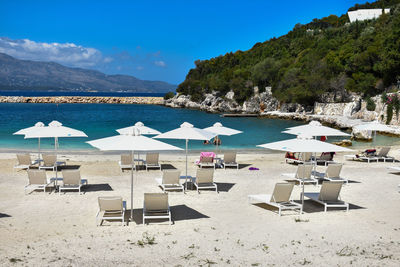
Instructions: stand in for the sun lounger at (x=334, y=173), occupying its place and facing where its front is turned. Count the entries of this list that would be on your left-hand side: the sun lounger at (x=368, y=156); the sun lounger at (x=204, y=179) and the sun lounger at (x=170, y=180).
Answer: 2

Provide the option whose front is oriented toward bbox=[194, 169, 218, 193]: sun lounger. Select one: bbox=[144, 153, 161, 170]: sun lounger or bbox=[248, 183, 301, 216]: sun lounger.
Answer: bbox=[248, 183, 301, 216]: sun lounger

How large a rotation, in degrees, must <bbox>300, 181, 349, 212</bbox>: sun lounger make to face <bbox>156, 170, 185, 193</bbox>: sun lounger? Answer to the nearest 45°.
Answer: approximately 45° to its left

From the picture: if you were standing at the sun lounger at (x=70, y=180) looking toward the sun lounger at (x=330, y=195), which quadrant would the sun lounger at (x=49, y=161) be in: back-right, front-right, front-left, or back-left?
back-left

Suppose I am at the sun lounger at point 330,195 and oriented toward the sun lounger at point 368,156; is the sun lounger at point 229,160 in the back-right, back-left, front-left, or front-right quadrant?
front-left

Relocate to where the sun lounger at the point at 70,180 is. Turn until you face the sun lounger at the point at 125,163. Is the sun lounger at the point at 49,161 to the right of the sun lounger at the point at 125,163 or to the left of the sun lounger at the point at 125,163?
left

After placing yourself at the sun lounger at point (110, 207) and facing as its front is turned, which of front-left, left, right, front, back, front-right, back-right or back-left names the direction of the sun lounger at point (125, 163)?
front

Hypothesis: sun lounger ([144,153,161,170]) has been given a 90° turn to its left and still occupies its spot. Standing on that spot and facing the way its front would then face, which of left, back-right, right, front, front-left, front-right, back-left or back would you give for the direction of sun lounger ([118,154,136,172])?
front

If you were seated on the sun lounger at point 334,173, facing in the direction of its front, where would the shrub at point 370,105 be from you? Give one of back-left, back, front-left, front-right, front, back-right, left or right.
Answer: front-right

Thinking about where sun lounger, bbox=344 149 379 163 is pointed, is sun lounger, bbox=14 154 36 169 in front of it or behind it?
in front

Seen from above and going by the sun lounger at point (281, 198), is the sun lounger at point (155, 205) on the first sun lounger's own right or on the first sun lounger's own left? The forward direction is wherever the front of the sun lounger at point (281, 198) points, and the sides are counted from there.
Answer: on the first sun lounger's own left
